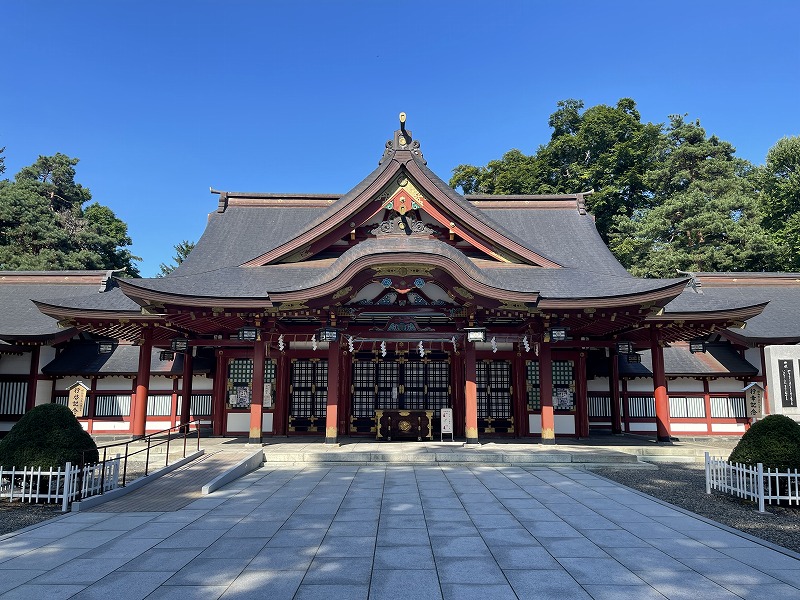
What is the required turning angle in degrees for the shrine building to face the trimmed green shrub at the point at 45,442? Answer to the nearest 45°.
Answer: approximately 45° to its right

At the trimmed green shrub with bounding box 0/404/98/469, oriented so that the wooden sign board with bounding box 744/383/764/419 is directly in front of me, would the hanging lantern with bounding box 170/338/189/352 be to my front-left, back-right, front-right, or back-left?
front-left

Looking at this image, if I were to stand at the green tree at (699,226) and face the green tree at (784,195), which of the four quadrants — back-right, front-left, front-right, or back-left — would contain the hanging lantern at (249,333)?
back-right

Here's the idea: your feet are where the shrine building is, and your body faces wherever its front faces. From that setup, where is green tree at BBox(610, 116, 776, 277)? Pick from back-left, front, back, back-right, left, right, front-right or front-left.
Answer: back-left

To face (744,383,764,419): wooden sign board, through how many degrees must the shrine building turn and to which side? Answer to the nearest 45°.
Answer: approximately 90° to its left

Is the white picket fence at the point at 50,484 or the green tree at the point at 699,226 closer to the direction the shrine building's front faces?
the white picket fence

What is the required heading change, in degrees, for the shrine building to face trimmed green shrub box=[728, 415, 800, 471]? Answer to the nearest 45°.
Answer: approximately 45° to its left

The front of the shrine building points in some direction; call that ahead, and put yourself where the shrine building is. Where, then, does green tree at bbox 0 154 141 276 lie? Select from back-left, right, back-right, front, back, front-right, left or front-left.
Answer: back-right

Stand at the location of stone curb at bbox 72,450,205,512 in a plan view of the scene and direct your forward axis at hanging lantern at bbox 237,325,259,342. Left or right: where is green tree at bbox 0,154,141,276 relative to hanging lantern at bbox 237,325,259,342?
left

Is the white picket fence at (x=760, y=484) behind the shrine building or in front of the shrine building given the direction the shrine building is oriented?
in front

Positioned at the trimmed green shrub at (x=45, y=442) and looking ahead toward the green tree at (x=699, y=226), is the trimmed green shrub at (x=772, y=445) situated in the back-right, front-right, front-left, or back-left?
front-right

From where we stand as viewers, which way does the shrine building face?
facing the viewer
